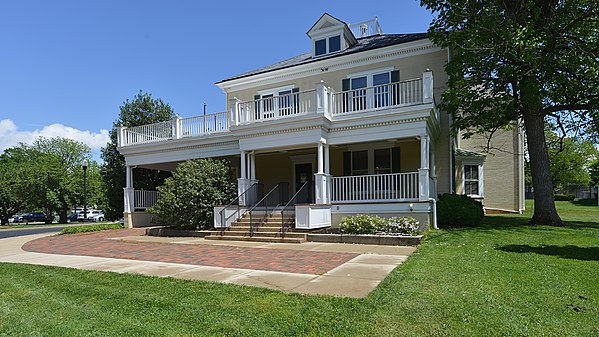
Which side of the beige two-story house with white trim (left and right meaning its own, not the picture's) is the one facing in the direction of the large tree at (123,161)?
right

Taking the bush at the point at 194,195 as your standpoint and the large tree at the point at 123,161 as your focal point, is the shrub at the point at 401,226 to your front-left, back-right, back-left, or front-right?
back-right

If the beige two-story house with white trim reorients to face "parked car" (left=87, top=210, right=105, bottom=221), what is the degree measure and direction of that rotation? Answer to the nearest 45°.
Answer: approximately 90° to its right

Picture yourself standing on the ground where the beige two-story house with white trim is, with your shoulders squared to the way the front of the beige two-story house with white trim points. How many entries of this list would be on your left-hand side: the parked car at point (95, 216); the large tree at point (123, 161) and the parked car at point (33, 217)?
0

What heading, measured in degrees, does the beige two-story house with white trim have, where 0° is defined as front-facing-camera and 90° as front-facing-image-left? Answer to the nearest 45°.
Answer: approximately 45°

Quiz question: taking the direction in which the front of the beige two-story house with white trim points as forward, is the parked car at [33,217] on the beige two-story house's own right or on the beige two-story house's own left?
on the beige two-story house's own right

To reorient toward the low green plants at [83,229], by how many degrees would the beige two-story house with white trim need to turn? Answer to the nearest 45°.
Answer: approximately 45° to its right
